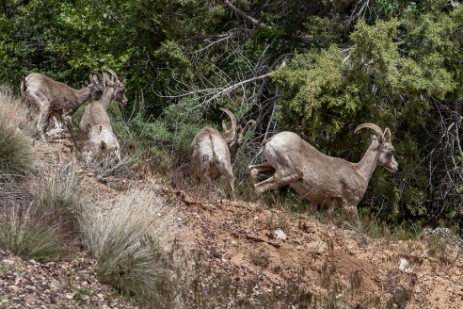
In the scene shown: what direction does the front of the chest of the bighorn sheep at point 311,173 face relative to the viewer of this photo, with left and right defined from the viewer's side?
facing to the right of the viewer

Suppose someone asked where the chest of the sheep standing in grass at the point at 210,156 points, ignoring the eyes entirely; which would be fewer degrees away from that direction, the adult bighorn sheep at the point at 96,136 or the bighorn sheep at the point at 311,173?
the bighorn sheep

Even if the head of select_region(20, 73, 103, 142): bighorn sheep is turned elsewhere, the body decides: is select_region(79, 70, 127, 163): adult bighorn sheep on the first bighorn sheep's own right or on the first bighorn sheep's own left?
on the first bighorn sheep's own right

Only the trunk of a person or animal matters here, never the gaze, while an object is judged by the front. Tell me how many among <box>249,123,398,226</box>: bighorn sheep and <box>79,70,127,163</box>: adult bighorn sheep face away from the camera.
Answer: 1

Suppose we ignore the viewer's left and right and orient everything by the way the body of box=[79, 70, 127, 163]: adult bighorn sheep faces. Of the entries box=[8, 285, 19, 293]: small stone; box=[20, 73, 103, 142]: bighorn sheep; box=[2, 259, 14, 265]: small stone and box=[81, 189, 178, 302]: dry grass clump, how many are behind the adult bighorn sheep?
3

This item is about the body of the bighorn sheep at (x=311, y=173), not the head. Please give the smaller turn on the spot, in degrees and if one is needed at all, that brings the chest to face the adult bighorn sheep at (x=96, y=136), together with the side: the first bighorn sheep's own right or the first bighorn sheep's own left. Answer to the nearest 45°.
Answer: approximately 180°

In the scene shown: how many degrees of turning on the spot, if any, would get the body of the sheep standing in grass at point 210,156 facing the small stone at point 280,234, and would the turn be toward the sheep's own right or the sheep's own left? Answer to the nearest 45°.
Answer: approximately 135° to the sheep's own right

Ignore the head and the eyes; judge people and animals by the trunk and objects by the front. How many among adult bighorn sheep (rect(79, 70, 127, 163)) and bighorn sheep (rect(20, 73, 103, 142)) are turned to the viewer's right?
1

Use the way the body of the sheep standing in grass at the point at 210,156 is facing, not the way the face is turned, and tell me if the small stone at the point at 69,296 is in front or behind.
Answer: behind

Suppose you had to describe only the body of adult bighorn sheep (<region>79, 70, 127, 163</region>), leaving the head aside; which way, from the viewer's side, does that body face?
away from the camera

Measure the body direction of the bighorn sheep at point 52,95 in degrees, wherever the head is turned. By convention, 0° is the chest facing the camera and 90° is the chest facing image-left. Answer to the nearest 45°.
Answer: approximately 270°

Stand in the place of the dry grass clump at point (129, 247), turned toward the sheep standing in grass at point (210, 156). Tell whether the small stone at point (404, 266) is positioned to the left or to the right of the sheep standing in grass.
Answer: right

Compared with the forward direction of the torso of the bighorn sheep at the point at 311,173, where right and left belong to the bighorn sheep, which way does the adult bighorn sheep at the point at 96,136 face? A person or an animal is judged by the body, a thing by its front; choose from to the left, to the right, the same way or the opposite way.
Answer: to the left

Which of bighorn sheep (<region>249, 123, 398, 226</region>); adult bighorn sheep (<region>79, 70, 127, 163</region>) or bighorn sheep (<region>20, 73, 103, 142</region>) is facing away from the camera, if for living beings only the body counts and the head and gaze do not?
the adult bighorn sheep

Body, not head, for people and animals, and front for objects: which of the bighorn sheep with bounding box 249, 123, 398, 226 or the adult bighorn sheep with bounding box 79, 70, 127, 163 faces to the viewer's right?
the bighorn sheep
